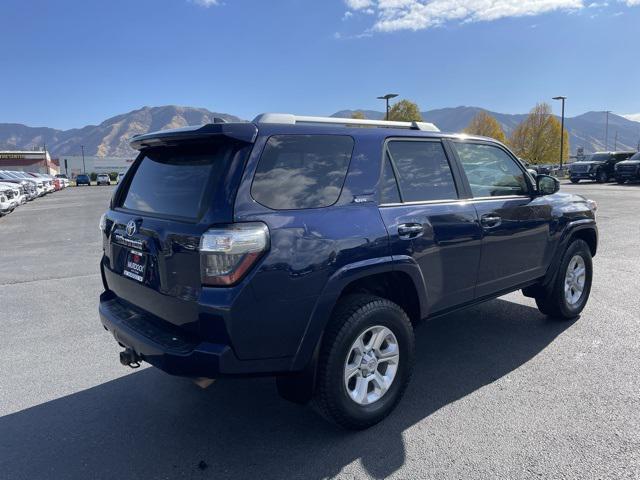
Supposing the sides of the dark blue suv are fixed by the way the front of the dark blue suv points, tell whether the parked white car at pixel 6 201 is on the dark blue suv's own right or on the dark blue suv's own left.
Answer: on the dark blue suv's own left

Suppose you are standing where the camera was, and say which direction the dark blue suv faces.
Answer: facing away from the viewer and to the right of the viewer

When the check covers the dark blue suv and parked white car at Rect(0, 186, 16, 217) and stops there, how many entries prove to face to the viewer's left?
0

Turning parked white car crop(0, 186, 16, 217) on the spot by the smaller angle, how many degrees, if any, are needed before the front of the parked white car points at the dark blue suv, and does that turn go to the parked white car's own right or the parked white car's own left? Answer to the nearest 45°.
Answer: approximately 45° to the parked white car's own right

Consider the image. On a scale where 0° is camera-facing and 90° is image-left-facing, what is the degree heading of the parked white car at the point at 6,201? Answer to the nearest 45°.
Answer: approximately 315°

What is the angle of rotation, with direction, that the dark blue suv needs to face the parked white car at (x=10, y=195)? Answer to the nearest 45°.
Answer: approximately 90° to its left
